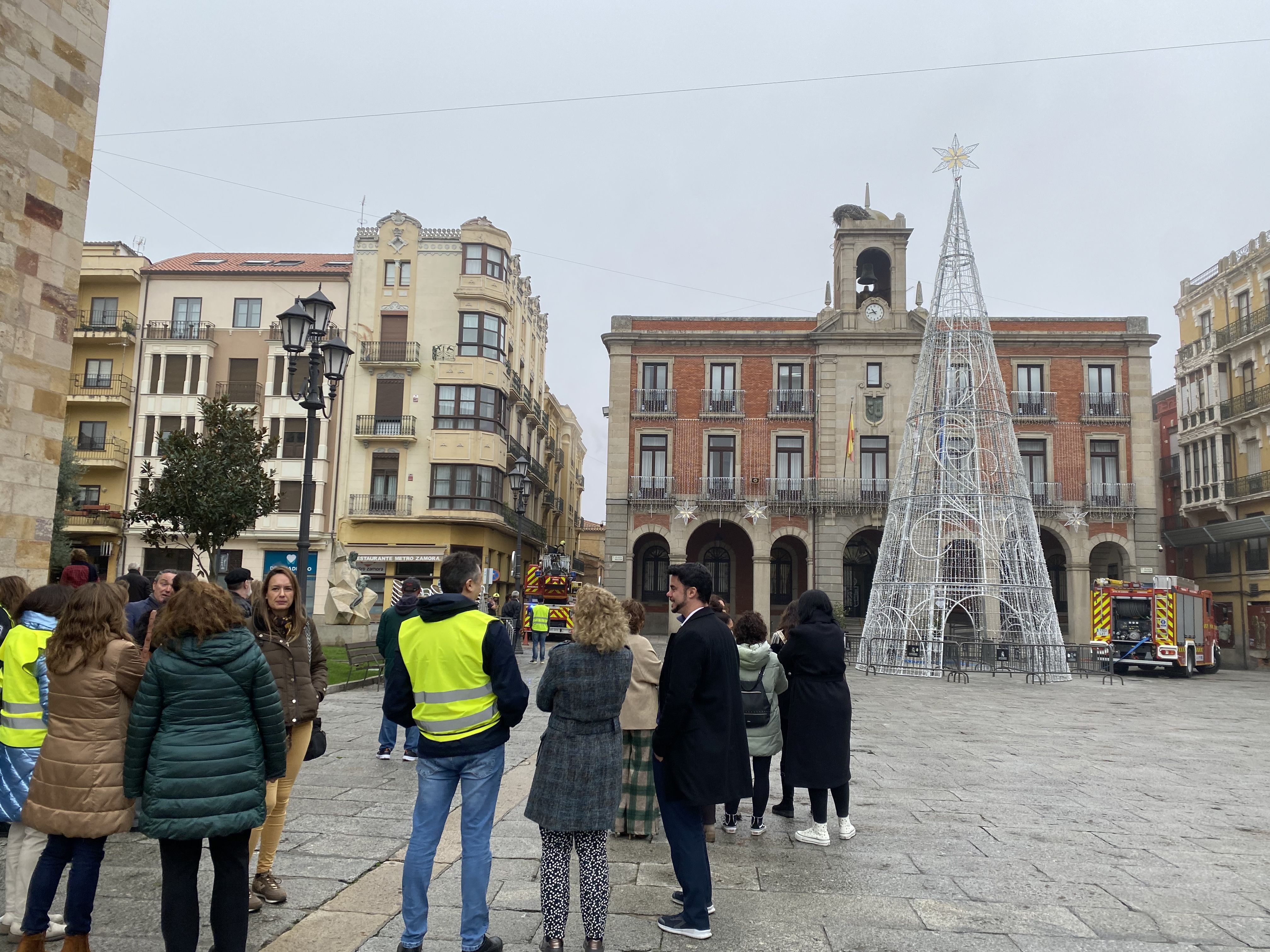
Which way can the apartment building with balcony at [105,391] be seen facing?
toward the camera

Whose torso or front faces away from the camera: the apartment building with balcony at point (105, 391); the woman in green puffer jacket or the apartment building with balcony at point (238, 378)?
the woman in green puffer jacket

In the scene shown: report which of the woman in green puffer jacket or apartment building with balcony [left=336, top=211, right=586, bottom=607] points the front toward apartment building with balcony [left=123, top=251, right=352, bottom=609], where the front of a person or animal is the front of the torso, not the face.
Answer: the woman in green puffer jacket

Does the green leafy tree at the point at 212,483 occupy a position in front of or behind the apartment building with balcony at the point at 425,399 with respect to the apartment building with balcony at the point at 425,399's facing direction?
in front

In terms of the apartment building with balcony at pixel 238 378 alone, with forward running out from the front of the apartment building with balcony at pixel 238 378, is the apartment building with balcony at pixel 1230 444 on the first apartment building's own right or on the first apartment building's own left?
on the first apartment building's own left

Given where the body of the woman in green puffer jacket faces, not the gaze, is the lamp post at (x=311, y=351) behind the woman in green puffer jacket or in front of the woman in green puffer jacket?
in front

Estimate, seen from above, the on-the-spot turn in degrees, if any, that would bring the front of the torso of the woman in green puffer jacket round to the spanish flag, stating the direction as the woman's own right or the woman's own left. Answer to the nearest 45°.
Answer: approximately 45° to the woman's own right

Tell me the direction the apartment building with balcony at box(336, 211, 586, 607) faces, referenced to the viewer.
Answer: facing the viewer

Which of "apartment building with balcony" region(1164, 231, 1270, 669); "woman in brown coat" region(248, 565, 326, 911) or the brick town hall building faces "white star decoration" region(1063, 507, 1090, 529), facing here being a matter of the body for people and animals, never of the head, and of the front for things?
the apartment building with balcony

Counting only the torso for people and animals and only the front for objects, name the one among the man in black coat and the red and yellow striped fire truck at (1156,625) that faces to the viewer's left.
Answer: the man in black coat

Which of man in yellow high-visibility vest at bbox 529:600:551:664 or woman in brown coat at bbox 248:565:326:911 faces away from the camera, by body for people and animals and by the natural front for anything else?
the man in yellow high-visibility vest

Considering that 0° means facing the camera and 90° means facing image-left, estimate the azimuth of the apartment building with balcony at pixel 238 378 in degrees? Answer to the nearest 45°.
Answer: approximately 0°

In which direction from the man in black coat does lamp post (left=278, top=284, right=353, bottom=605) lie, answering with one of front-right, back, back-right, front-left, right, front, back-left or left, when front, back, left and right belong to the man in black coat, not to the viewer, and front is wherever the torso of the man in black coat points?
front-right

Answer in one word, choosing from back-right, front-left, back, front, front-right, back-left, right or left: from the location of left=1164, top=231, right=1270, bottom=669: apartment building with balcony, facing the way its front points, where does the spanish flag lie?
front
